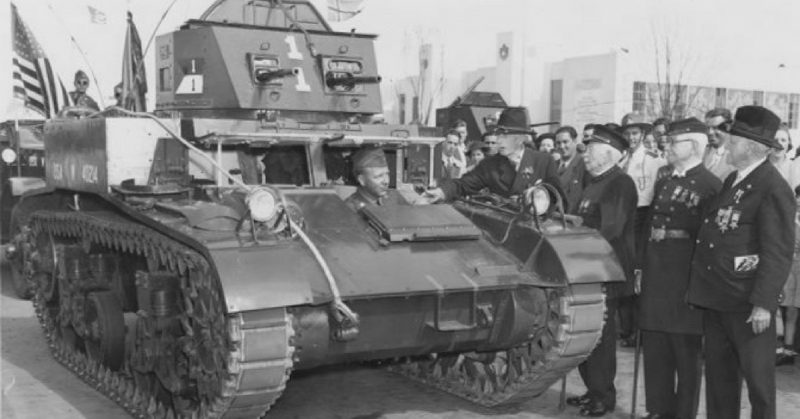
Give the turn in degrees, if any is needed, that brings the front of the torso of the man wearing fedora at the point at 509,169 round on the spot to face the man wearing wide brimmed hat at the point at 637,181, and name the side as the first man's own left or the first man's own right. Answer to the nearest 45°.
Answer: approximately 180°

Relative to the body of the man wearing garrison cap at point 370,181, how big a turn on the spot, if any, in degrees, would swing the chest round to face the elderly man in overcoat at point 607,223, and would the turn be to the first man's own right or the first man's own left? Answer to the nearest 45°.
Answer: approximately 45° to the first man's own left

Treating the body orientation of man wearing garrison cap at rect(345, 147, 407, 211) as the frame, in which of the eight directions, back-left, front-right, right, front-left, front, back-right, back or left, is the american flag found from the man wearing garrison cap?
back

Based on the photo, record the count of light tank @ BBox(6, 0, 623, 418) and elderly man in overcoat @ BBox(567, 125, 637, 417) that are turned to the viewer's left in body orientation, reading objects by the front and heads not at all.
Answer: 1

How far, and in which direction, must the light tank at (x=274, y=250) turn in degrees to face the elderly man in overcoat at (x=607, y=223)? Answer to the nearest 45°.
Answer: approximately 45° to its left

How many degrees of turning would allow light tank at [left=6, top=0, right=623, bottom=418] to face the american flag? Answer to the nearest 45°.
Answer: approximately 180°

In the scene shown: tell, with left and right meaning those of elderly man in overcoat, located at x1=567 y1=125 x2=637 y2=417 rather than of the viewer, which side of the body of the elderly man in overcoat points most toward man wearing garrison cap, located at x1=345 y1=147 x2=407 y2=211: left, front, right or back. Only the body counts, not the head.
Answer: front

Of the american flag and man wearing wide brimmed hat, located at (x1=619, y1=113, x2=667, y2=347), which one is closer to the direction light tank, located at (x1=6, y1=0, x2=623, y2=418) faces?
the man wearing wide brimmed hat

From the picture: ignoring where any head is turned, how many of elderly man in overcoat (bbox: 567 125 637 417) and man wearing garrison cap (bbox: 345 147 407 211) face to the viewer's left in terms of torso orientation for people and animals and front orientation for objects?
1

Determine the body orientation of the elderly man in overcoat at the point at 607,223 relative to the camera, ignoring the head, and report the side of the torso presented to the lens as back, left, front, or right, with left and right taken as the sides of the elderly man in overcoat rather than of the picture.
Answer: left

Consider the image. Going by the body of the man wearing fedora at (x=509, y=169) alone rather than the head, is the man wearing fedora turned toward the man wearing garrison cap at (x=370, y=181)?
yes

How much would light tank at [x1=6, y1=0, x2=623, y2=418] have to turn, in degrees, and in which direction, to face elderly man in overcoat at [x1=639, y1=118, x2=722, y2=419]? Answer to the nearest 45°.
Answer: approximately 45° to its left
